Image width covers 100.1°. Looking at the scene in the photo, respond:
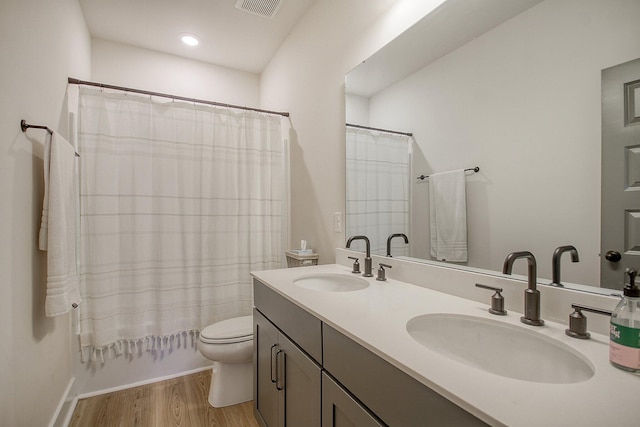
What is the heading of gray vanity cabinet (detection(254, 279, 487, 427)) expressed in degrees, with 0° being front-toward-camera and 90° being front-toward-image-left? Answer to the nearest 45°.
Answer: approximately 45°

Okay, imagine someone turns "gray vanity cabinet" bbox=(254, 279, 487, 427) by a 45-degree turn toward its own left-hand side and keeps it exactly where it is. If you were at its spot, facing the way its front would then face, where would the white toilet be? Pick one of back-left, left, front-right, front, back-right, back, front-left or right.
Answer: back-right

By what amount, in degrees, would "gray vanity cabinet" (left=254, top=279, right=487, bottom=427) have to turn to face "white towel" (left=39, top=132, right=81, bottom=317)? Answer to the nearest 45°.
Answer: approximately 45° to its right

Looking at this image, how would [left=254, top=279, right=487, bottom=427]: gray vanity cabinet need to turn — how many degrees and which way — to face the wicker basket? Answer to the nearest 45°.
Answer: approximately 135° to its right

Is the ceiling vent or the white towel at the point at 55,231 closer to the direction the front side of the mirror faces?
the white towel

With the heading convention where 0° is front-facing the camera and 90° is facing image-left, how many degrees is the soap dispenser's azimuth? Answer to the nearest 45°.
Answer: approximately 45°
